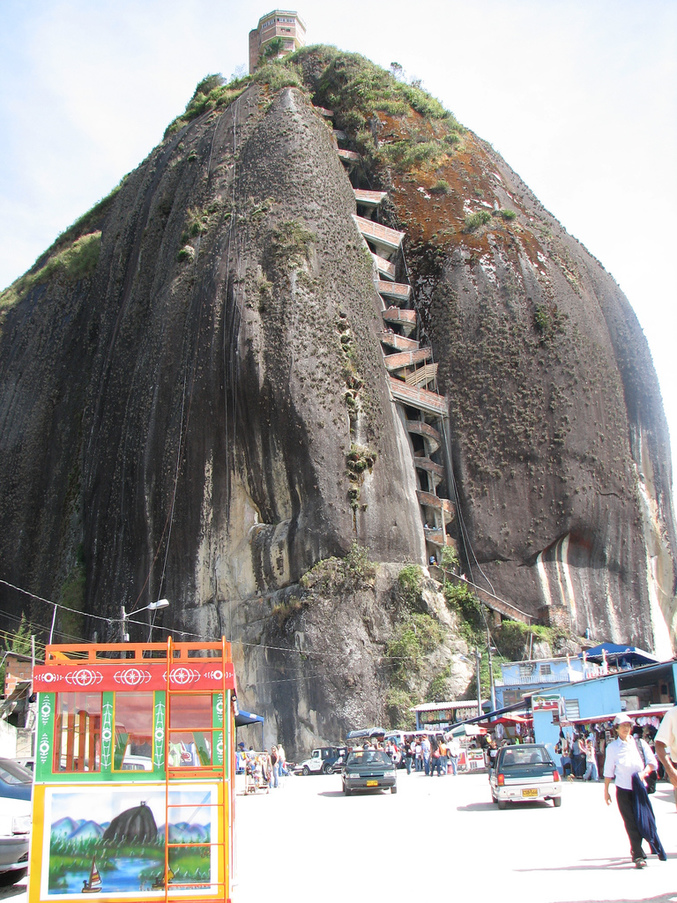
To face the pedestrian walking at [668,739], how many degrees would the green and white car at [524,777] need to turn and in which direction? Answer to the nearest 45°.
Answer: approximately 180°

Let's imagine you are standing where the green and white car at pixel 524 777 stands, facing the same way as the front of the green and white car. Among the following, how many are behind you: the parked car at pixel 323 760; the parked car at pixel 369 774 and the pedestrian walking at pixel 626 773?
1

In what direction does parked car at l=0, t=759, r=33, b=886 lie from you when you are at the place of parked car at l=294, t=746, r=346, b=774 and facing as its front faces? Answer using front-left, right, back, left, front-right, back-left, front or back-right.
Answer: front-left

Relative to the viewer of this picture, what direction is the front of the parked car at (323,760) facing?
facing the viewer and to the left of the viewer

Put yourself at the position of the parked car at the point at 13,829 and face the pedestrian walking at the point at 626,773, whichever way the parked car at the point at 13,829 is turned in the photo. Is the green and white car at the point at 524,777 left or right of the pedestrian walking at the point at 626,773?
left

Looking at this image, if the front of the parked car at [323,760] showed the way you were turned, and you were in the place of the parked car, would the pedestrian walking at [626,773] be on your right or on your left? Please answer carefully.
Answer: on your left

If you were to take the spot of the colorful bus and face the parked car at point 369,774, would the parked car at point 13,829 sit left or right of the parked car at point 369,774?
left

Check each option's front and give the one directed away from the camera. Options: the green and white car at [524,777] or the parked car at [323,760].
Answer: the green and white car

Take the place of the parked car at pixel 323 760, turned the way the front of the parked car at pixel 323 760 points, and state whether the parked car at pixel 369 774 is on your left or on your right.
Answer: on your left

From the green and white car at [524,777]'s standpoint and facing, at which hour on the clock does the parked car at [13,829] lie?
The parked car is roughly at 7 o'clock from the green and white car.
